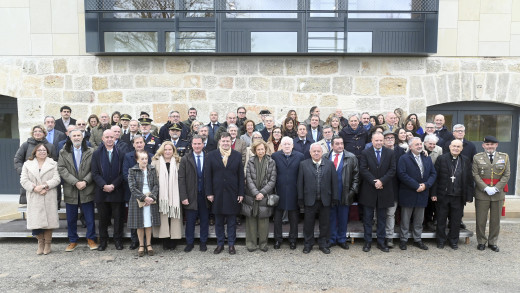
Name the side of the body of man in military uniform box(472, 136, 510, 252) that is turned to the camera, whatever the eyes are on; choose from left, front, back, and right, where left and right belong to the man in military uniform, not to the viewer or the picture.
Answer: front

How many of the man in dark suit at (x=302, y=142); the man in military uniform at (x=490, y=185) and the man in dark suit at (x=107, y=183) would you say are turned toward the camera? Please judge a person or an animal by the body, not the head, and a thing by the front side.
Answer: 3

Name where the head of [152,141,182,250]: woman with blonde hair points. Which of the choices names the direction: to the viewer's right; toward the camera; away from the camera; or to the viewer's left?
toward the camera

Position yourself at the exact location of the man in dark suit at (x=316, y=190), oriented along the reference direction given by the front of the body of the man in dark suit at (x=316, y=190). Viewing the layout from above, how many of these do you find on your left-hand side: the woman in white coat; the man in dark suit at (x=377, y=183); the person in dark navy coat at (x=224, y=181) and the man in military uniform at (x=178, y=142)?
1

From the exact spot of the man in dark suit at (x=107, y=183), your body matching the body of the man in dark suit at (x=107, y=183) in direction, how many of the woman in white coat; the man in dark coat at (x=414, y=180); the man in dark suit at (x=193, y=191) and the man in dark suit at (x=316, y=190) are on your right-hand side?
1

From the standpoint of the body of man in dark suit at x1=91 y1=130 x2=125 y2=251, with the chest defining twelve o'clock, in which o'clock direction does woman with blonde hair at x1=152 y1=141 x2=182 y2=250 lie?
The woman with blonde hair is roughly at 10 o'clock from the man in dark suit.

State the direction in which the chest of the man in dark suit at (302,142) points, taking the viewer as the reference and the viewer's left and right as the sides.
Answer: facing the viewer

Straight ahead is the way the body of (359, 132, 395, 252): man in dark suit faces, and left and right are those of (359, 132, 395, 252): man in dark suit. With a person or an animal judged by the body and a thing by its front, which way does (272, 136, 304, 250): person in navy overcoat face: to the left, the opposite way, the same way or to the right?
the same way

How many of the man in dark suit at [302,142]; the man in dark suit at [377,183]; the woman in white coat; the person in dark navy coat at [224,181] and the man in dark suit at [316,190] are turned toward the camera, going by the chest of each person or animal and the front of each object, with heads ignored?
5

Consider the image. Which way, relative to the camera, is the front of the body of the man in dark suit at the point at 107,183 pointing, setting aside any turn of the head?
toward the camera

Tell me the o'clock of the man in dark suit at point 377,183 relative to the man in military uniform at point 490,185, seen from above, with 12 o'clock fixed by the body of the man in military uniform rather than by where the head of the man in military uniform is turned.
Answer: The man in dark suit is roughly at 2 o'clock from the man in military uniform.

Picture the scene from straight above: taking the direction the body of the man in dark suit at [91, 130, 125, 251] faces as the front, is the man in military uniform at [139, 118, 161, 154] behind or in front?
behind

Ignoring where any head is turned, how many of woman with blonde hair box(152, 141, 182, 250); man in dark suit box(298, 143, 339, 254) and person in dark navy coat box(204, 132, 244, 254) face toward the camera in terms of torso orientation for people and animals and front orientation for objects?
3

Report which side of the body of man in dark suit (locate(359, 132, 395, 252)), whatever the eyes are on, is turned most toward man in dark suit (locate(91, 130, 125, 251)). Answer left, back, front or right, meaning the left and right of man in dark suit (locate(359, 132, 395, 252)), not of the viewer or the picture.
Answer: right
